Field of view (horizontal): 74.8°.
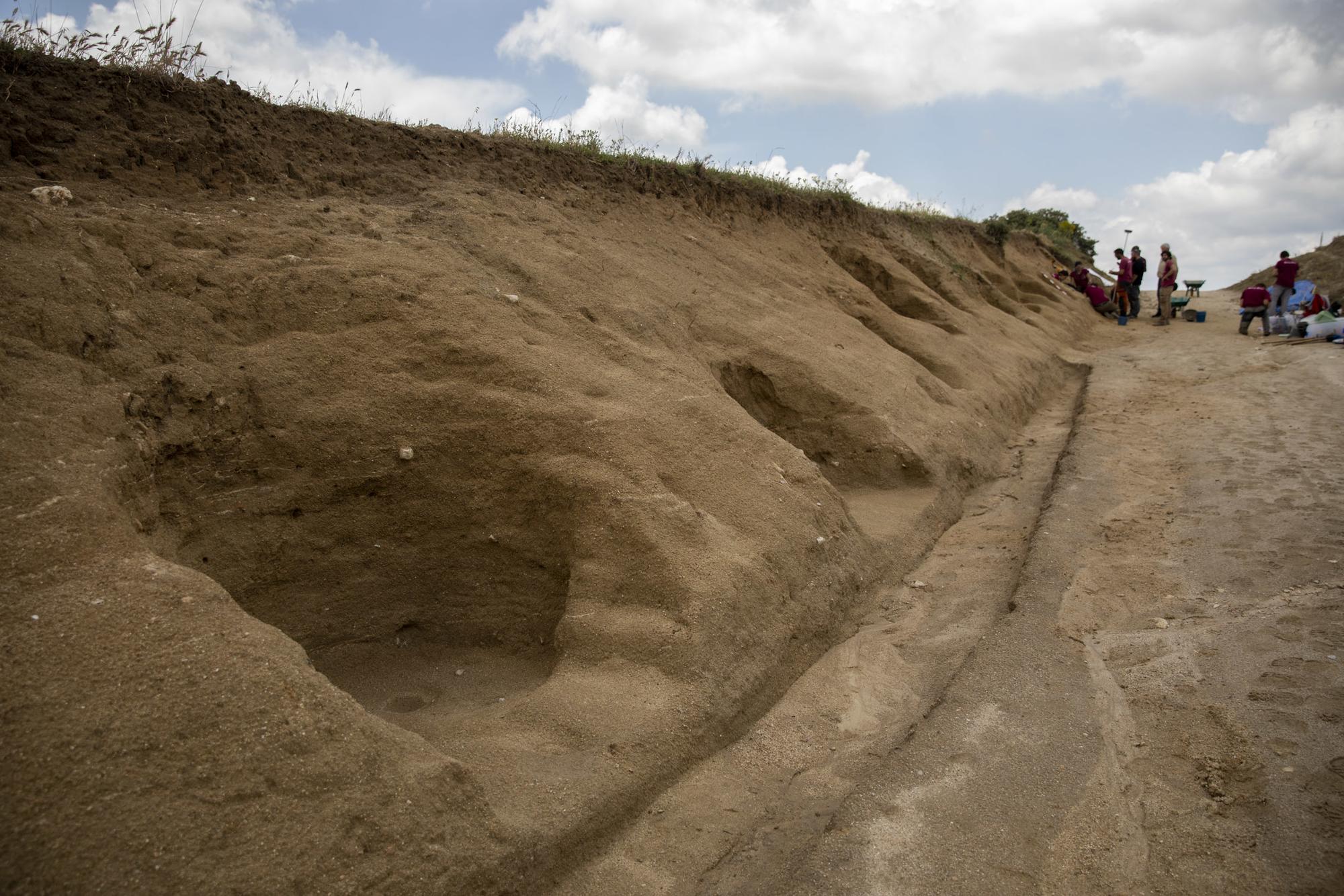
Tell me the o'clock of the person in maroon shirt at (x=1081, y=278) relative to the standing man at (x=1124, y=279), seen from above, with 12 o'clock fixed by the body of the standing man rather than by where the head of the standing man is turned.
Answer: The person in maroon shirt is roughly at 1 o'clock from the standing man.

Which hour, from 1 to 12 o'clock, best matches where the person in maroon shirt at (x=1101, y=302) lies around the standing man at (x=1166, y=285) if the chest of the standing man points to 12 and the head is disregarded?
The person in maroon shirt is roughly at 1 o'clock from the standing man.

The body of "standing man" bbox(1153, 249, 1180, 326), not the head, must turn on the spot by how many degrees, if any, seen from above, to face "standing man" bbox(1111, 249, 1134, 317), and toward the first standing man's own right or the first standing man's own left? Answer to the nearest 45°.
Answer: approximately 45° to the first standing man's own right

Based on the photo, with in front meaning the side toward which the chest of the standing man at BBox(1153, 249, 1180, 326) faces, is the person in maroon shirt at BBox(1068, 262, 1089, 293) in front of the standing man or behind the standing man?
in front

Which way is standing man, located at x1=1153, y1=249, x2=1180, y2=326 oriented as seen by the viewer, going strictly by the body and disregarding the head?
to the viewer's left

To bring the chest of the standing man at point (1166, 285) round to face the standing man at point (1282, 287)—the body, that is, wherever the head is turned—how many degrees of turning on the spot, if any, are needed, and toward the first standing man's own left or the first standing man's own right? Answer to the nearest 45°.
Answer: approximately 135° to the first standing man's own left

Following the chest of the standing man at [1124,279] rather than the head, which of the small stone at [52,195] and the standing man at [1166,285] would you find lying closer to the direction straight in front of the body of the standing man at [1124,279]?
the small stone

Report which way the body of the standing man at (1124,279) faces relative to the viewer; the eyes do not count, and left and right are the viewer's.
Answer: facing to the left of the viewer
